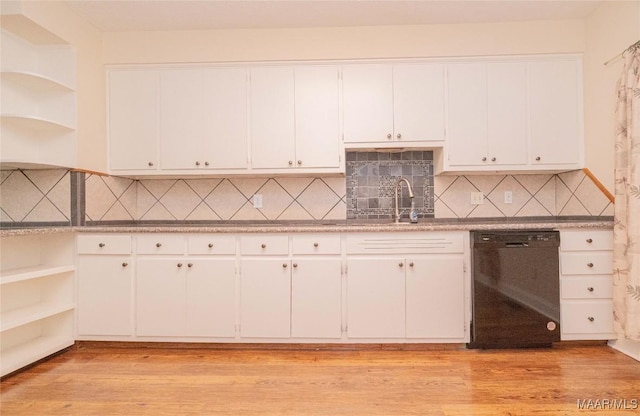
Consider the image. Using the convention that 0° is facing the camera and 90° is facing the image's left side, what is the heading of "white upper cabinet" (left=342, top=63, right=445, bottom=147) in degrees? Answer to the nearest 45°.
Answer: approximately 0°

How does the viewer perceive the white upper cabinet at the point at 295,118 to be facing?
facing the viewer

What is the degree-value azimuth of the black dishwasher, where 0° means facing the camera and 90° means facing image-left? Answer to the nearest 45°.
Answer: approximately 0°

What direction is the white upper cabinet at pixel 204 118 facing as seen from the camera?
toward the camera

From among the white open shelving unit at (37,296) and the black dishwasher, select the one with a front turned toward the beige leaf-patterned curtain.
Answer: the white open shelving unit

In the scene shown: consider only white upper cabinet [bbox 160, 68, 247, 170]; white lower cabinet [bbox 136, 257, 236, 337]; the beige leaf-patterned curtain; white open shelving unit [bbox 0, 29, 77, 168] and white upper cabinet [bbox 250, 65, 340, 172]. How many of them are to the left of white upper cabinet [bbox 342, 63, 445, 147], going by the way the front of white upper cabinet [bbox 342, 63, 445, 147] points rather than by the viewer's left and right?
1

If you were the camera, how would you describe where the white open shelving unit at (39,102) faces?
facing the viewer and to the right of the viewer

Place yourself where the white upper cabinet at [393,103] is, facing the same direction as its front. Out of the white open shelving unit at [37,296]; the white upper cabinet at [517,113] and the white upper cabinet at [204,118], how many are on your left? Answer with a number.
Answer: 1

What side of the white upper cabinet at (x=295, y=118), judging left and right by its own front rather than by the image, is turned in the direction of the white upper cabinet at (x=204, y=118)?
right

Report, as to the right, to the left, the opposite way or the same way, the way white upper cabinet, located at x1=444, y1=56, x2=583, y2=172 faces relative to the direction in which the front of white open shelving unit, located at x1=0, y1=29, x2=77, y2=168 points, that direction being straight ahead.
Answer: to the right

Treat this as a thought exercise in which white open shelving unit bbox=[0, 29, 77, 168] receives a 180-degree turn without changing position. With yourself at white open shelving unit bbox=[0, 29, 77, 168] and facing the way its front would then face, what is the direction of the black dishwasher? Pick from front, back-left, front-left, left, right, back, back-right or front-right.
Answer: back

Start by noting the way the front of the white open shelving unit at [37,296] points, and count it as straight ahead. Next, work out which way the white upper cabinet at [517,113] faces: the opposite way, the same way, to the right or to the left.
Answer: to the right

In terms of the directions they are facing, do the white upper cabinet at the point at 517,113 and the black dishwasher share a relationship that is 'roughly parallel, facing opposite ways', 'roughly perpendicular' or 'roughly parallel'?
roughly parallel

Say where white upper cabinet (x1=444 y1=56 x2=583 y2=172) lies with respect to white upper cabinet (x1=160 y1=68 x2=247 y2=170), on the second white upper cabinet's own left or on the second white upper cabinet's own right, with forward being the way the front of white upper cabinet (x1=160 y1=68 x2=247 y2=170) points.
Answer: on the second white upper cabinet's own left

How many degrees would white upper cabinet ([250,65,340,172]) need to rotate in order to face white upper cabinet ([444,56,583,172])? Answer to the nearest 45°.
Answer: approximately 90° to its left
